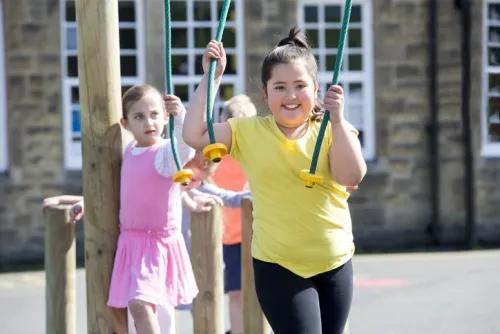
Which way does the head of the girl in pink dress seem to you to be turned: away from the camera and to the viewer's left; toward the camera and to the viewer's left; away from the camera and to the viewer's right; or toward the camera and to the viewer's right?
toward the camera and to the viewer's right

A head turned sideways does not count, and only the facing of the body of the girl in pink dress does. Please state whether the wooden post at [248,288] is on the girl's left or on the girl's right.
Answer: on the girl's left

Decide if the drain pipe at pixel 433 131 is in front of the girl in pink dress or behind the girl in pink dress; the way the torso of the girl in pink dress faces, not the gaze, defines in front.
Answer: behind

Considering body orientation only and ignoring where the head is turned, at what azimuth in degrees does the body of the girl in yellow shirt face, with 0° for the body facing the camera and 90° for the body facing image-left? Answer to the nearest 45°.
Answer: approximately 0°

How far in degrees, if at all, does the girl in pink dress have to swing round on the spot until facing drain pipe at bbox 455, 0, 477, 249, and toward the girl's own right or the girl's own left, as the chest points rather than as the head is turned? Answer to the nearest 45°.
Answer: approximately 135° to the girl's own left

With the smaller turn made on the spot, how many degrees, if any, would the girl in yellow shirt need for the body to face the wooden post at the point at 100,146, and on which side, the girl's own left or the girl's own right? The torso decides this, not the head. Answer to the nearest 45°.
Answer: approximately 135° to the girl's own right

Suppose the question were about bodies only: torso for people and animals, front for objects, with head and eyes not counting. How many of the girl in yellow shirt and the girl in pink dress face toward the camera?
2

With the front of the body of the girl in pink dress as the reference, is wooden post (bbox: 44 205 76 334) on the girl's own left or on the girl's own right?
on the girl's own right

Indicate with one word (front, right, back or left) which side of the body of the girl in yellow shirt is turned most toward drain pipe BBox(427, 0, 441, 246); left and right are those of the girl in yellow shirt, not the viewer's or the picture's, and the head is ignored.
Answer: back
